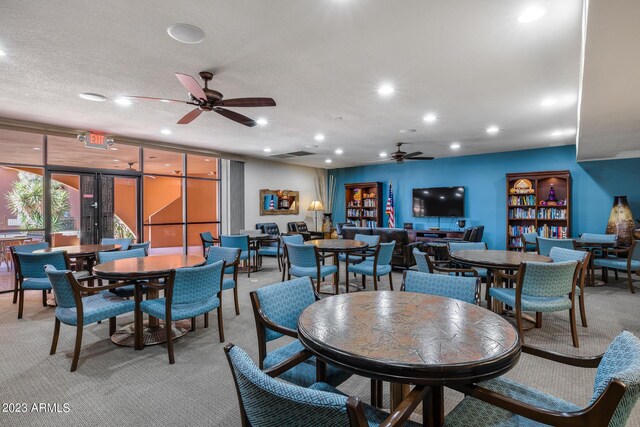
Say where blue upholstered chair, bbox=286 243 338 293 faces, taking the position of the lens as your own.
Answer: facing away from the viewer and to the right of the viewer

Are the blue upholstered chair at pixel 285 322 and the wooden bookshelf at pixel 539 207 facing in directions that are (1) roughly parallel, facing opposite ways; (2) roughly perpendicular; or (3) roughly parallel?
roughly perpendicular

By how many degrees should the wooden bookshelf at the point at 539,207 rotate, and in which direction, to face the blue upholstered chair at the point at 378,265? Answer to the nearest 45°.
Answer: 0° — it already faces it

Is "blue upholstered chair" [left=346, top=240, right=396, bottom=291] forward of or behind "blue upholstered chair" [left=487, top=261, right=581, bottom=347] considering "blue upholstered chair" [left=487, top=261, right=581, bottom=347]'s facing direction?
forward

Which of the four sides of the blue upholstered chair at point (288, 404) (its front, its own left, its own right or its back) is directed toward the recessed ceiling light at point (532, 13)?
front

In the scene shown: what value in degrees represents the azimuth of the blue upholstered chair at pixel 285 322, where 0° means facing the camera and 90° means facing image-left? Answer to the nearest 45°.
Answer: approximately 315°

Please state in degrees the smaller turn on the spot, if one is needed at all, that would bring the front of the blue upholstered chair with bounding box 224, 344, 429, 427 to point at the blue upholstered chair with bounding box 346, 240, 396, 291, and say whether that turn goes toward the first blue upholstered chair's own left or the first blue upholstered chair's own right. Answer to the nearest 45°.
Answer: approximately 45° to the first blue upholstered chair's own left

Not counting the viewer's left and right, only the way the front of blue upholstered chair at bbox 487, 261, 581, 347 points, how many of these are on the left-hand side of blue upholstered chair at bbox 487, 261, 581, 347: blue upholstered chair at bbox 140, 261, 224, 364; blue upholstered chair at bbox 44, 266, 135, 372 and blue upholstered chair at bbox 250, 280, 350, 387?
3

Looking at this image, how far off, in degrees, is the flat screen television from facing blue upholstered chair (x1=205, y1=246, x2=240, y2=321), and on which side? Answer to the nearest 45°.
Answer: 0° — it already faces it

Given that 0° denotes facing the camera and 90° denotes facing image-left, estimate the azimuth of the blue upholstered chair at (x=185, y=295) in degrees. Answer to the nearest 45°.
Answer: approximately 135°

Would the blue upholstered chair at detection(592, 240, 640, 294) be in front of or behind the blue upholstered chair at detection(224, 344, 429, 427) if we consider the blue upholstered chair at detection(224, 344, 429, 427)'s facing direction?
in front

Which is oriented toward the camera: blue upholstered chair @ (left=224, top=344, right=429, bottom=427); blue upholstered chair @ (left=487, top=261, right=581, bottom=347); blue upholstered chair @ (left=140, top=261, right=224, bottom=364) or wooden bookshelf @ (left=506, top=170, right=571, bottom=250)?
the wooden bookshelf

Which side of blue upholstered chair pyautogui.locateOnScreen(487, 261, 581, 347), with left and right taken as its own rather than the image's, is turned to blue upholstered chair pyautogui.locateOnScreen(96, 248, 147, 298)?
left

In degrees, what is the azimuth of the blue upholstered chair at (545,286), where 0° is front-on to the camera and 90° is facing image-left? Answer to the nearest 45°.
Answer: approximately 135°

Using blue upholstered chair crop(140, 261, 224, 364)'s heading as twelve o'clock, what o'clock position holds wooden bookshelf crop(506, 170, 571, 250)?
The wooden bookshelf is roughly at 4 o'clock from the blue upholstered chair.

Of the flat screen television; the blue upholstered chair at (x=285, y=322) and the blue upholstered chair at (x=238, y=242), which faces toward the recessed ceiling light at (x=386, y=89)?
the flat screen television

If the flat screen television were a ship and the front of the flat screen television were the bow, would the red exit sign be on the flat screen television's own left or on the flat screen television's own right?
on the flat screen television's own right

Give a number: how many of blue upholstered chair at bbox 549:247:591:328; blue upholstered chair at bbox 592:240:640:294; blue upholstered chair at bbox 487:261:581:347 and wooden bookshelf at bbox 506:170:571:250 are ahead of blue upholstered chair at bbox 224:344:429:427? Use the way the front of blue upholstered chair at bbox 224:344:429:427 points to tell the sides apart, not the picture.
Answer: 4
